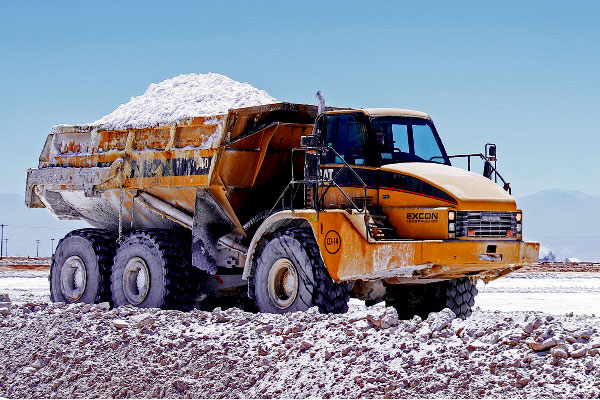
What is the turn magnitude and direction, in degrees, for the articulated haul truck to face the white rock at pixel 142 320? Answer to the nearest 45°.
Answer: approximately 90° to its right

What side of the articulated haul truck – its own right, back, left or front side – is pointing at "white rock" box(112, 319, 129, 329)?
right

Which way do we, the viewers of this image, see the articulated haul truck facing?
facing the viewer and to the right of the viewer

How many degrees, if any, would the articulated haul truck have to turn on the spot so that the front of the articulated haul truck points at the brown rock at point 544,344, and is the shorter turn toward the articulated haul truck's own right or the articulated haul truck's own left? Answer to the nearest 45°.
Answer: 0° — it already faces it

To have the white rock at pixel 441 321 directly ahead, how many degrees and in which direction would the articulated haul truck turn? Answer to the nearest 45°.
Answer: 0° — it already faces it
